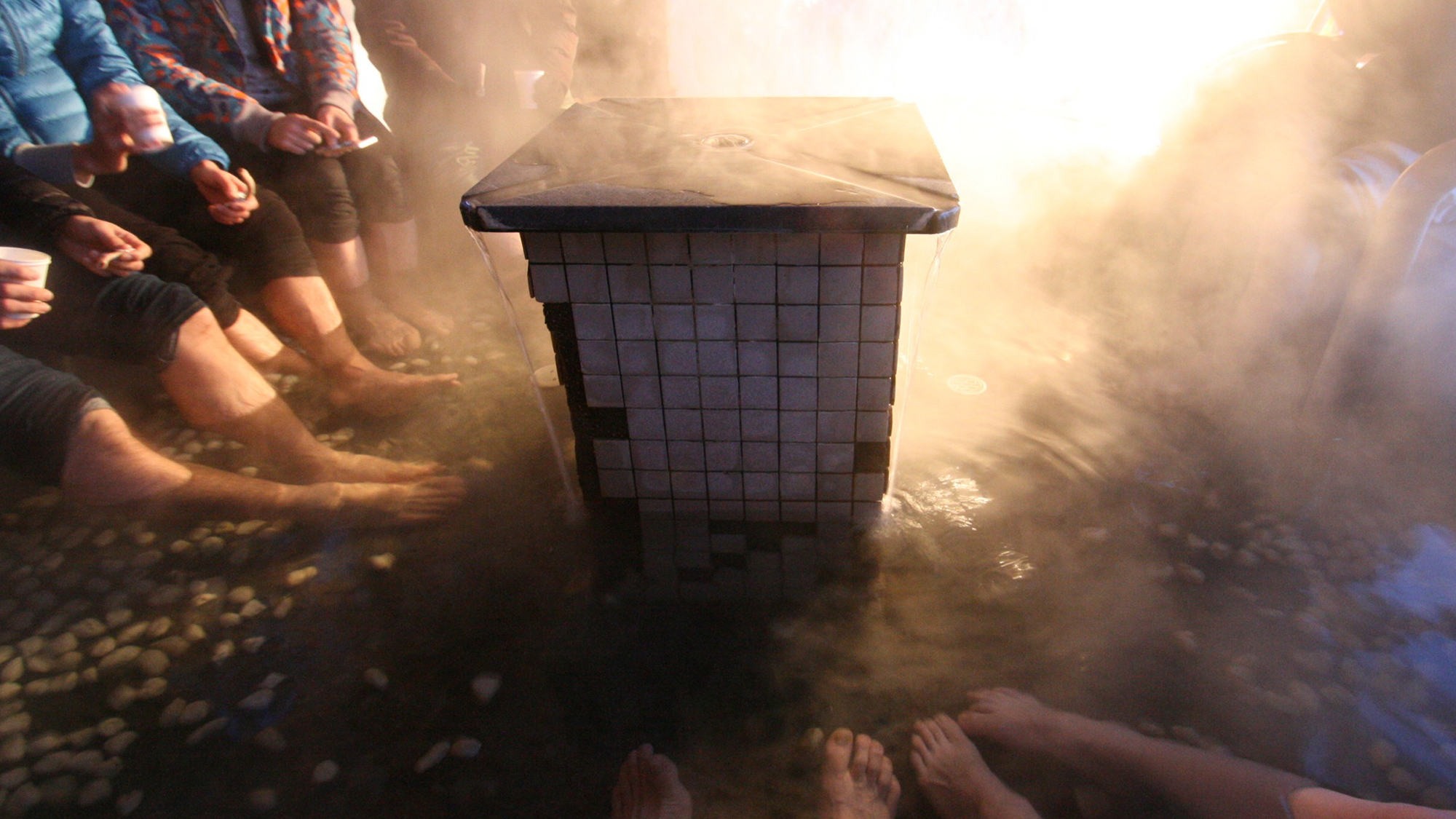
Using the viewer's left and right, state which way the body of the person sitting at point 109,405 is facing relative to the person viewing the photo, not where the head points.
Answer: facing to the right of the viewer

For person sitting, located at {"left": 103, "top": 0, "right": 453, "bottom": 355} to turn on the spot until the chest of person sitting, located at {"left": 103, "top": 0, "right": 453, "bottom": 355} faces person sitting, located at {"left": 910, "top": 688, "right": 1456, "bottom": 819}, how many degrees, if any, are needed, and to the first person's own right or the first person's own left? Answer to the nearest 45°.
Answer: approximately 45° to the first person's own right

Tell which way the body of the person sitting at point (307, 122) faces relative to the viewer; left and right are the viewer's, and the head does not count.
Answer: facing the viewer and to the right of the viewer

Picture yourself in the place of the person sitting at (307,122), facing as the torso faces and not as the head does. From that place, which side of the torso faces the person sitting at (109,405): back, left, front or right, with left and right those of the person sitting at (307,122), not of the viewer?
right

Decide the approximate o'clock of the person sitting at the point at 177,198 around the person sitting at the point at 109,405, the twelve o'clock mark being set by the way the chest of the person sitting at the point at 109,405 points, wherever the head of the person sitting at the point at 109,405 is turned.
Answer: the person sitting at the point at 177,198 is roughly at 10 o'clock from the person sitting at the point at 109,405.

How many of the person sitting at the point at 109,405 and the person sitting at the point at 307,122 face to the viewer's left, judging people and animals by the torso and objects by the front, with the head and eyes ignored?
0
